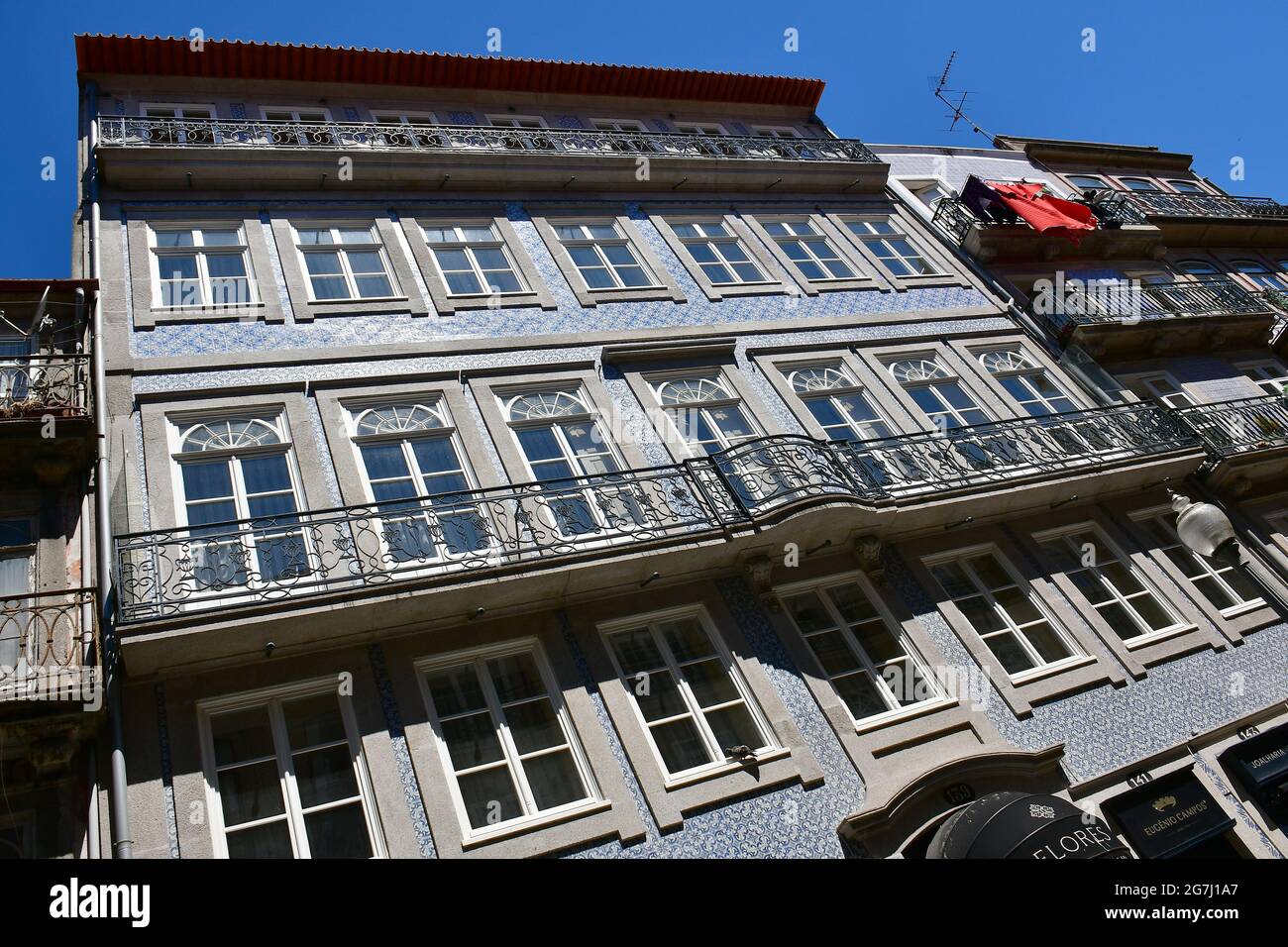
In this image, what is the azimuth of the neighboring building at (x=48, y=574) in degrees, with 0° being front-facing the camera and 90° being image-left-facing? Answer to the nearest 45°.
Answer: approximately 0°

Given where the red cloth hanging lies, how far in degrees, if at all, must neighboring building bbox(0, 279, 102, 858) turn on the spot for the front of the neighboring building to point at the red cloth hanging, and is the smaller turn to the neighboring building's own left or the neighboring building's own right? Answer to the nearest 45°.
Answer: approximately 90° to the neighboring building's own left
